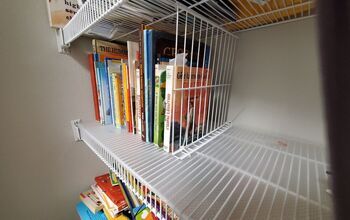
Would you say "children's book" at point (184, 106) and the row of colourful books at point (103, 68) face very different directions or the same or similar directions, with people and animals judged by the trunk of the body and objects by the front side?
same or similar directions

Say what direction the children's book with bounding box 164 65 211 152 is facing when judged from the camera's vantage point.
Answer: facing the viewer and to the right of the viewer

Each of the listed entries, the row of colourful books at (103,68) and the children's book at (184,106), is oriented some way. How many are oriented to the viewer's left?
0
